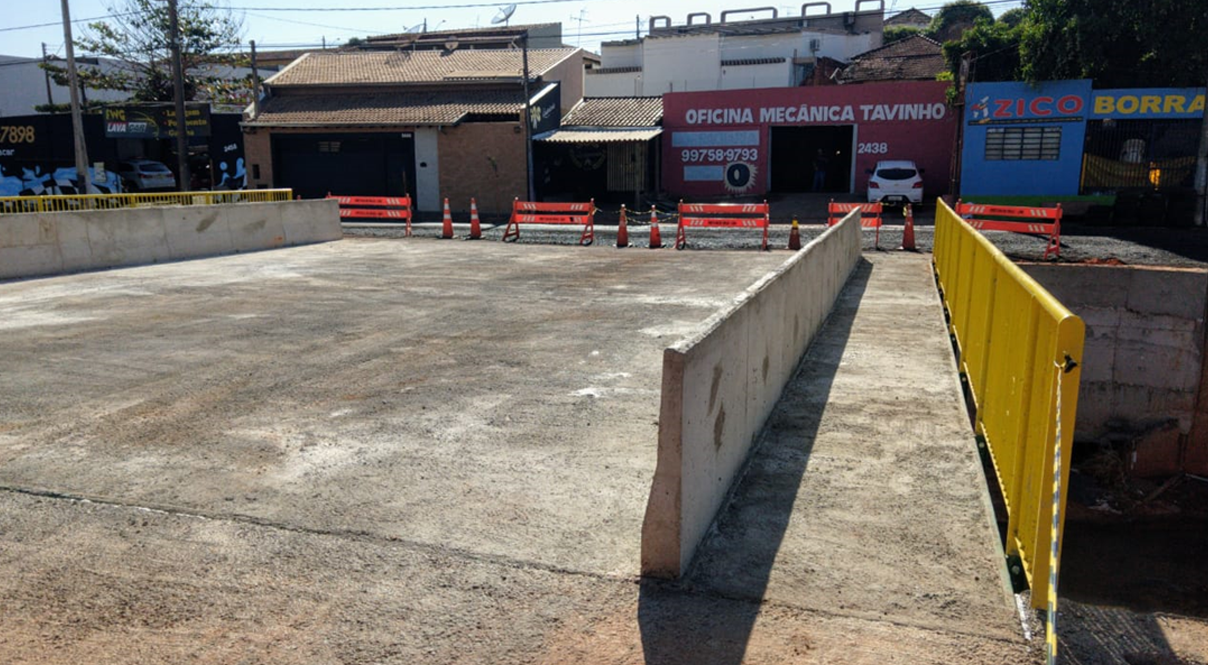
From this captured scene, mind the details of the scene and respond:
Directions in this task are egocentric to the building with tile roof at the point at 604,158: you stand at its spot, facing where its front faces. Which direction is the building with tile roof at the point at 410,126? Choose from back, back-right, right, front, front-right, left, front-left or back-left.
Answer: right

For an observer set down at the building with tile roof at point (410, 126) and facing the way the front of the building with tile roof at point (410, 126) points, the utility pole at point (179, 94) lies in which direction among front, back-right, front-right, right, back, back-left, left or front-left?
front-right

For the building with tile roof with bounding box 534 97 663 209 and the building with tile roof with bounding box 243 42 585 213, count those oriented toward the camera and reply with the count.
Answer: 2

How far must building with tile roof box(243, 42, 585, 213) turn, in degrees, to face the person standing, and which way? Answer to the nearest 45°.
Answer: approximately 90° to its left

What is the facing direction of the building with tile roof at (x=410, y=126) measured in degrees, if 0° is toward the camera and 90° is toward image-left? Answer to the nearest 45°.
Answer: approximately 0°

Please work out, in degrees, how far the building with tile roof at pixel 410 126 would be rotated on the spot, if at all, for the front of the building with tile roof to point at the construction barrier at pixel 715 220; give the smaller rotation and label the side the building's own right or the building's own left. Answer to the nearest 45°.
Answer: approximately 45° to the building's own left

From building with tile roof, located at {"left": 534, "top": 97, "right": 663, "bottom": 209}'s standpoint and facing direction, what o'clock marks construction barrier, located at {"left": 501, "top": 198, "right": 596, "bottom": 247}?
The construction barrier is roughly at 12 o'clock from the building with tile roof.

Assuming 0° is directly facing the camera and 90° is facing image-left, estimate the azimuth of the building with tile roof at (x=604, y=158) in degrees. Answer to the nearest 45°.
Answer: approximately 0°
